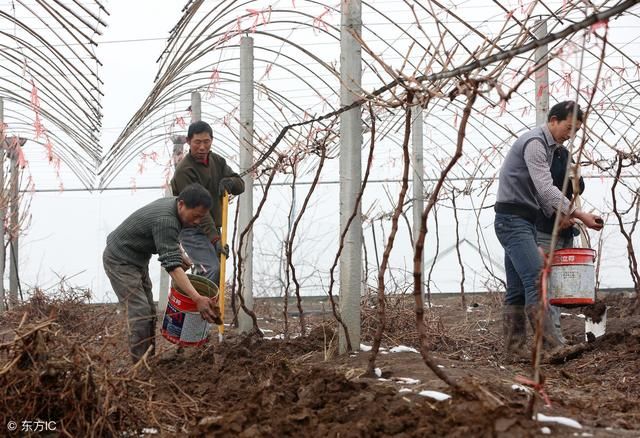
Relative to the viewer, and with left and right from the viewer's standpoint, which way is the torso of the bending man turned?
facing to the right of the viewer

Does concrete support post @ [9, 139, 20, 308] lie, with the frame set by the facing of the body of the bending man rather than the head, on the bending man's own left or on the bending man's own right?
on the bending man's own left
